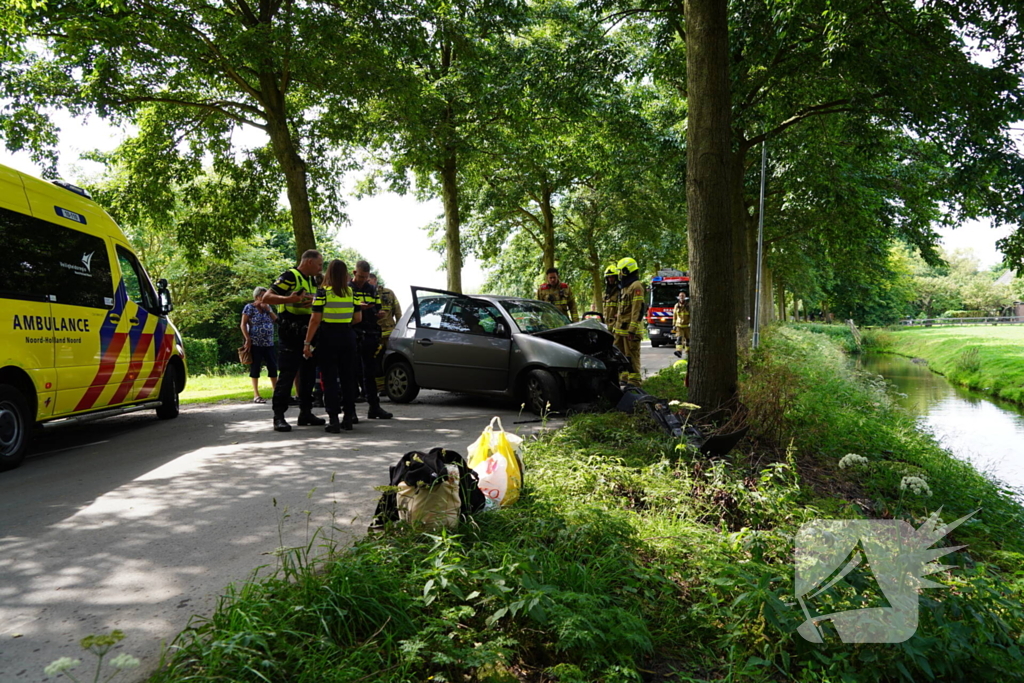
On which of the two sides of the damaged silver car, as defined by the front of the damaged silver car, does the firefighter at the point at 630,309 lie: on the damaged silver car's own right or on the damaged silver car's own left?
on the damaged silver car's own left

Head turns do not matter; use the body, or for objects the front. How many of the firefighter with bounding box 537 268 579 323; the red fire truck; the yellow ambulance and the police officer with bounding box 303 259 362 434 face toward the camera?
2

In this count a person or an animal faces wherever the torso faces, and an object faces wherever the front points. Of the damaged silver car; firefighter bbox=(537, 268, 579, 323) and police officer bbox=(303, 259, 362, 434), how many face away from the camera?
1

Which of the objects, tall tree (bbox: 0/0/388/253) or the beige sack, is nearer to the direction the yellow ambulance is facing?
the tall tree

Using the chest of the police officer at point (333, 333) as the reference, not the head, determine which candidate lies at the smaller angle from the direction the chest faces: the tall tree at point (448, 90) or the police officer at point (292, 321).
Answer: the tall tree

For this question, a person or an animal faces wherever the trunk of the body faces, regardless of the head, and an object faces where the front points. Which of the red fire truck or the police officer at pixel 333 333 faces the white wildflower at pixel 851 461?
the red fire truck

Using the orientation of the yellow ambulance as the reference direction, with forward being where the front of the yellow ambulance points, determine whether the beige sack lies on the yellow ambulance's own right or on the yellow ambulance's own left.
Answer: on the yellow ambulance's own right

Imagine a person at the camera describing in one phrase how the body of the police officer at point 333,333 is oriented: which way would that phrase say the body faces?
away from the camera

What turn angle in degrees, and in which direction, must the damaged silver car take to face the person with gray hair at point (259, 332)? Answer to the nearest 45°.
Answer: approximately 180°

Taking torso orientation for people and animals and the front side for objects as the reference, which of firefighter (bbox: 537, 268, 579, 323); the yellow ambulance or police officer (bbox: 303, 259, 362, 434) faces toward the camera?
the firefighter

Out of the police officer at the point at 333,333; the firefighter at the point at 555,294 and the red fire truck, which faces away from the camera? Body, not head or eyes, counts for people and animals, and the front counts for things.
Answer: the police officer

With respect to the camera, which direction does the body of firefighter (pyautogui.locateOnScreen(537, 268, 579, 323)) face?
toward the camera

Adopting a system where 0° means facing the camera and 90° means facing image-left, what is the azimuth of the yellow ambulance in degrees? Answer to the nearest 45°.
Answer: approximately 225°

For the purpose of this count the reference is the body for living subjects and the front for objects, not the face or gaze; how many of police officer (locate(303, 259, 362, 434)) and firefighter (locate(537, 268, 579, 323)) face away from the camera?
1

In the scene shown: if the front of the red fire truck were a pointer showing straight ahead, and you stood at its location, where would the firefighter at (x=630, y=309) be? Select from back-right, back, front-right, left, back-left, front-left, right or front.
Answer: front

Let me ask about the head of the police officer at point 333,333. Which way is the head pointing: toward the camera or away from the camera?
away from the camera

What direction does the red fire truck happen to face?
toward the camera

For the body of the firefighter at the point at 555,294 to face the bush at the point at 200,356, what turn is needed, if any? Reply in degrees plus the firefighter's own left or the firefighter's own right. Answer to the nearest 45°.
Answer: approximately 135° to the firefighter's own right
